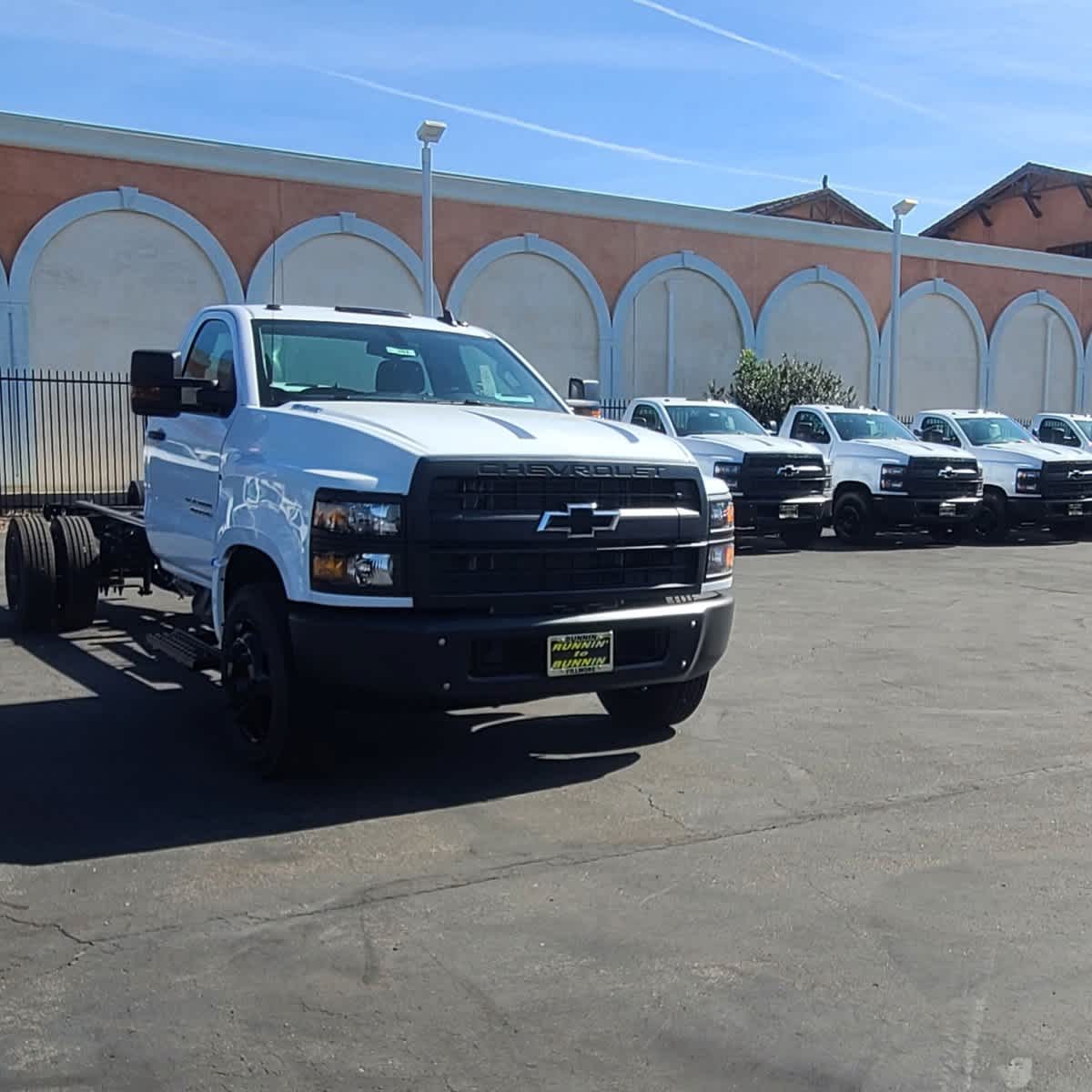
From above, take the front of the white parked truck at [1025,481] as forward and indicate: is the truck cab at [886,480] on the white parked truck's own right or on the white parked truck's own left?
on the white parked truck's own right

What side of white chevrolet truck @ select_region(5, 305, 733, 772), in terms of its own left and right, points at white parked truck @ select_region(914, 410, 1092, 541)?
left

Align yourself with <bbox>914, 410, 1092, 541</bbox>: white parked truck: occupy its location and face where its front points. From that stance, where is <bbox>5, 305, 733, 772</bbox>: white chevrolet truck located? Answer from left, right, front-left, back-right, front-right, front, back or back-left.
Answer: front-right

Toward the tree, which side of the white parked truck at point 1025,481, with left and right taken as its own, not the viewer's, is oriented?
back

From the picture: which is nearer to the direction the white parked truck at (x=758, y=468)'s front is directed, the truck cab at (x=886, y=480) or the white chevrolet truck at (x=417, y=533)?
the white chevrolet truck

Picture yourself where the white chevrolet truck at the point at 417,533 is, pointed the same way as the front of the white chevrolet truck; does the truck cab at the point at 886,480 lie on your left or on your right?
on your left

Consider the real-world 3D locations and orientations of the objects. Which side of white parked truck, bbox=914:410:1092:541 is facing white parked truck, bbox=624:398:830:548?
right

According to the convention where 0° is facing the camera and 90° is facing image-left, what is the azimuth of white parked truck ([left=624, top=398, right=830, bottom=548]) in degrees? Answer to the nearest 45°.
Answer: approximately 315°

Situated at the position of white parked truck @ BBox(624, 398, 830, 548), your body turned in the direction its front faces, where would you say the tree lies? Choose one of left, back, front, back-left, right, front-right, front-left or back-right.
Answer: back-left

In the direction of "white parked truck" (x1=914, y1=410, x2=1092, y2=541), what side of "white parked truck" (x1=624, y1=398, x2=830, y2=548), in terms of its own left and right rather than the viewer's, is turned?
left

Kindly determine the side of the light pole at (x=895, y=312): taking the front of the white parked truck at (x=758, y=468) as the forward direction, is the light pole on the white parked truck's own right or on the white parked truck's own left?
on the white parked truck's own left
